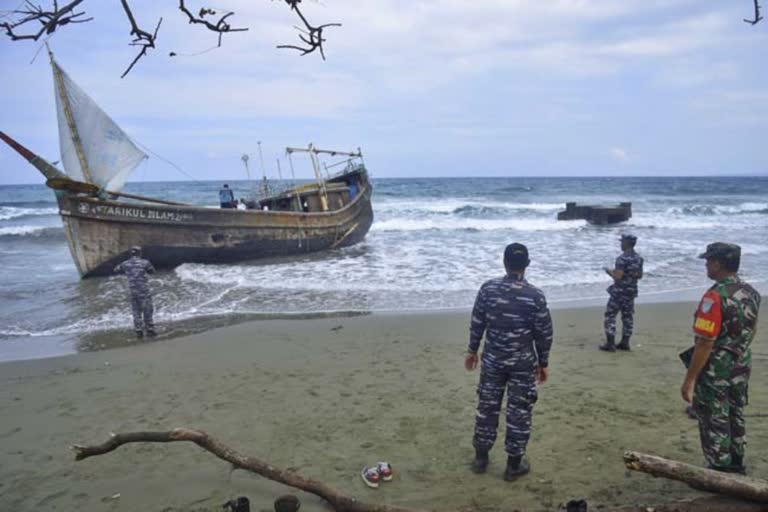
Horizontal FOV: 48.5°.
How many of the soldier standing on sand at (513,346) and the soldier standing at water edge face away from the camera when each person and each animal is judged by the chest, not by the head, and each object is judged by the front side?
2

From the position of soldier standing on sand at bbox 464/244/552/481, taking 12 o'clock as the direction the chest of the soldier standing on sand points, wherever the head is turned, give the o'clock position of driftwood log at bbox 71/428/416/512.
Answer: The driftwood log is roughly at 8 o'clock from the soldier standing on sand.

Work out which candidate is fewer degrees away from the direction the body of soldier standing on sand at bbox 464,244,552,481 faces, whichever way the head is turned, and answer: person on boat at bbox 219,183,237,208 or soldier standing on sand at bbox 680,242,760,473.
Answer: the person on boat

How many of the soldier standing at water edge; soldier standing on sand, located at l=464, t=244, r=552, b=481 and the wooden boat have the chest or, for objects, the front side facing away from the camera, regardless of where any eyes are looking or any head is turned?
2

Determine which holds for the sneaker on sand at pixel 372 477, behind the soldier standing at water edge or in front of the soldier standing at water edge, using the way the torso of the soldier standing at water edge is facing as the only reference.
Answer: behind

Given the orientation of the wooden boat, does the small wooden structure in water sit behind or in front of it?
behind

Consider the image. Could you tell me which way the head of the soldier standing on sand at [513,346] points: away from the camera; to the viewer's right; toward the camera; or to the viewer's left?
away from the camera

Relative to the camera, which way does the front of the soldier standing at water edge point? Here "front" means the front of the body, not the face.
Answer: away from the camera

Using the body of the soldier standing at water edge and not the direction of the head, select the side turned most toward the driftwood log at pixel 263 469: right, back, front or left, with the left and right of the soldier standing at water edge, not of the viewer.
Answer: back

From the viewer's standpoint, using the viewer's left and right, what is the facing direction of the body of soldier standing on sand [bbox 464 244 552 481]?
facing away from the viewer

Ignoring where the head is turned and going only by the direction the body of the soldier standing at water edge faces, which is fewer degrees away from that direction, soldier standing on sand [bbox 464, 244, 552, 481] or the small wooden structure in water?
the small wooden structure in water

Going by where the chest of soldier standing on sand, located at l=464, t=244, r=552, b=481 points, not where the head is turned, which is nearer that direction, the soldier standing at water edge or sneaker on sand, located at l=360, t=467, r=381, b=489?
the soldier standing at water edge

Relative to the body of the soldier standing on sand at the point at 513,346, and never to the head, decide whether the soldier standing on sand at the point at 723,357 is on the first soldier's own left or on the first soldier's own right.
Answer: on the first soldier's own right
